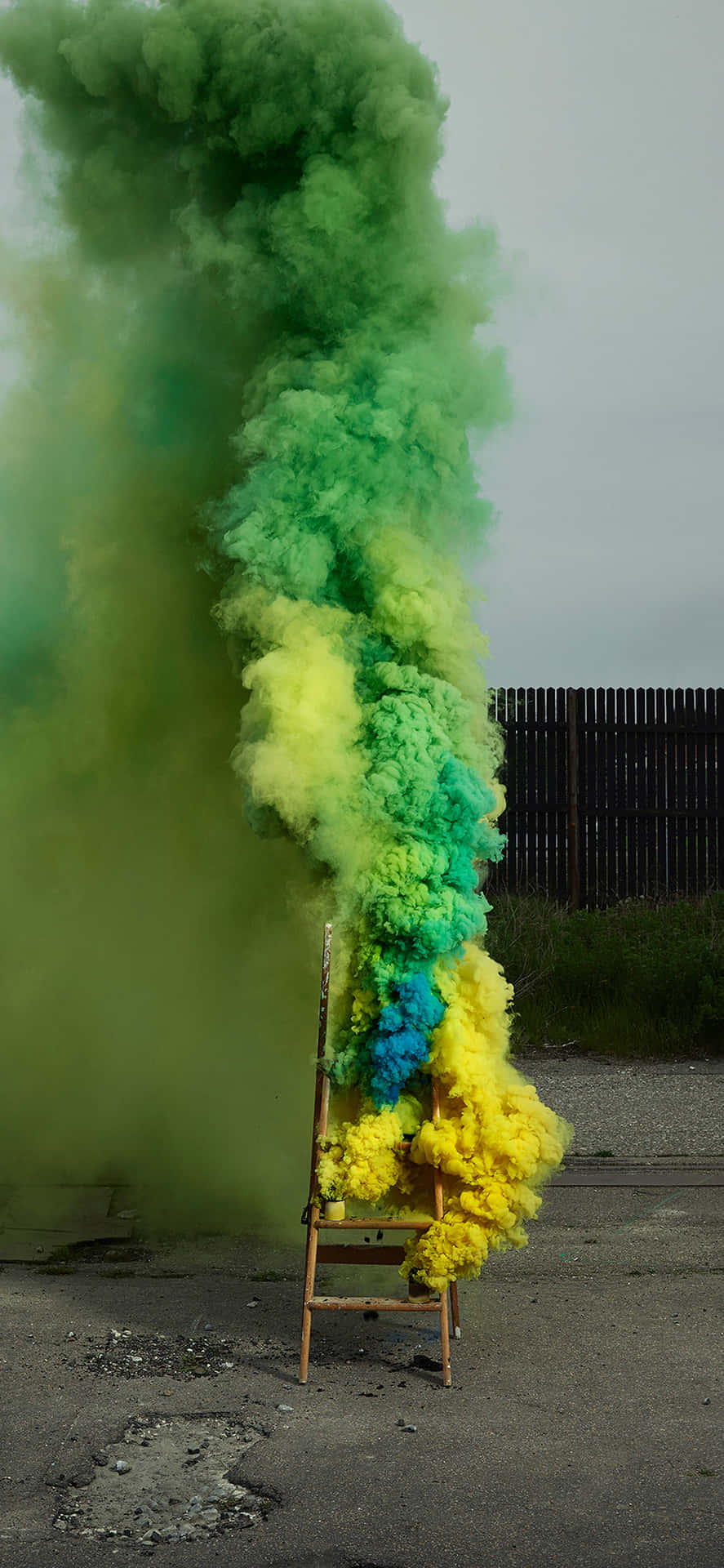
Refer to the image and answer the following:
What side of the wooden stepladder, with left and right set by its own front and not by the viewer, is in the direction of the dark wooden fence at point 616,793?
back

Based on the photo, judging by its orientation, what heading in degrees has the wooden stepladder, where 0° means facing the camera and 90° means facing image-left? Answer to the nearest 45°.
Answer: approximately 0°
